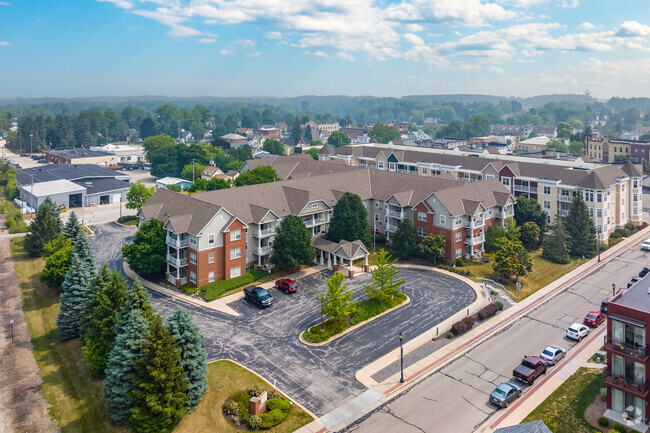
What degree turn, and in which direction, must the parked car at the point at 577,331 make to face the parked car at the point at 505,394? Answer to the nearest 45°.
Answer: approximately 135° to its right

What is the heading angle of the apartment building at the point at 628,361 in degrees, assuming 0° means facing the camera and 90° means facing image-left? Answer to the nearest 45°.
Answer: approximately 45°

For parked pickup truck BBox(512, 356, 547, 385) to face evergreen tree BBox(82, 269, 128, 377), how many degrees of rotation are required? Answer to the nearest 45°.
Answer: approximately 135° to its left

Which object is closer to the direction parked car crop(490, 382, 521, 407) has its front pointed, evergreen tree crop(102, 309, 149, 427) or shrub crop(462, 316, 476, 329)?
the shrub

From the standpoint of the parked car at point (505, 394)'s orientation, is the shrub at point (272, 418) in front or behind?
behind

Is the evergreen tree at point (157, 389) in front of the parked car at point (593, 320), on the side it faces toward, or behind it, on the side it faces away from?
behind

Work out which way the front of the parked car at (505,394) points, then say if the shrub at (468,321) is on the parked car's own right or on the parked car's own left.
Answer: on the parked car's own left

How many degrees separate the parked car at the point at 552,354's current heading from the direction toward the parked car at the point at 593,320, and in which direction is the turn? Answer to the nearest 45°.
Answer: approximately 45° to its left

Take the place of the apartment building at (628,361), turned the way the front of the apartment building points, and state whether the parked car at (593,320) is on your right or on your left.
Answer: on your right

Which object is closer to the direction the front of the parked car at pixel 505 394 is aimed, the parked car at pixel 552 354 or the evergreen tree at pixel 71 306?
the parked car
